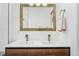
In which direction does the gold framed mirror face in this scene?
toward the camera

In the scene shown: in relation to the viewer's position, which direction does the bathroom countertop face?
facing the viewer

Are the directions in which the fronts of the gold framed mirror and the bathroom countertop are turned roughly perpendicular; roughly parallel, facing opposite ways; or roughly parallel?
roughly parallel
